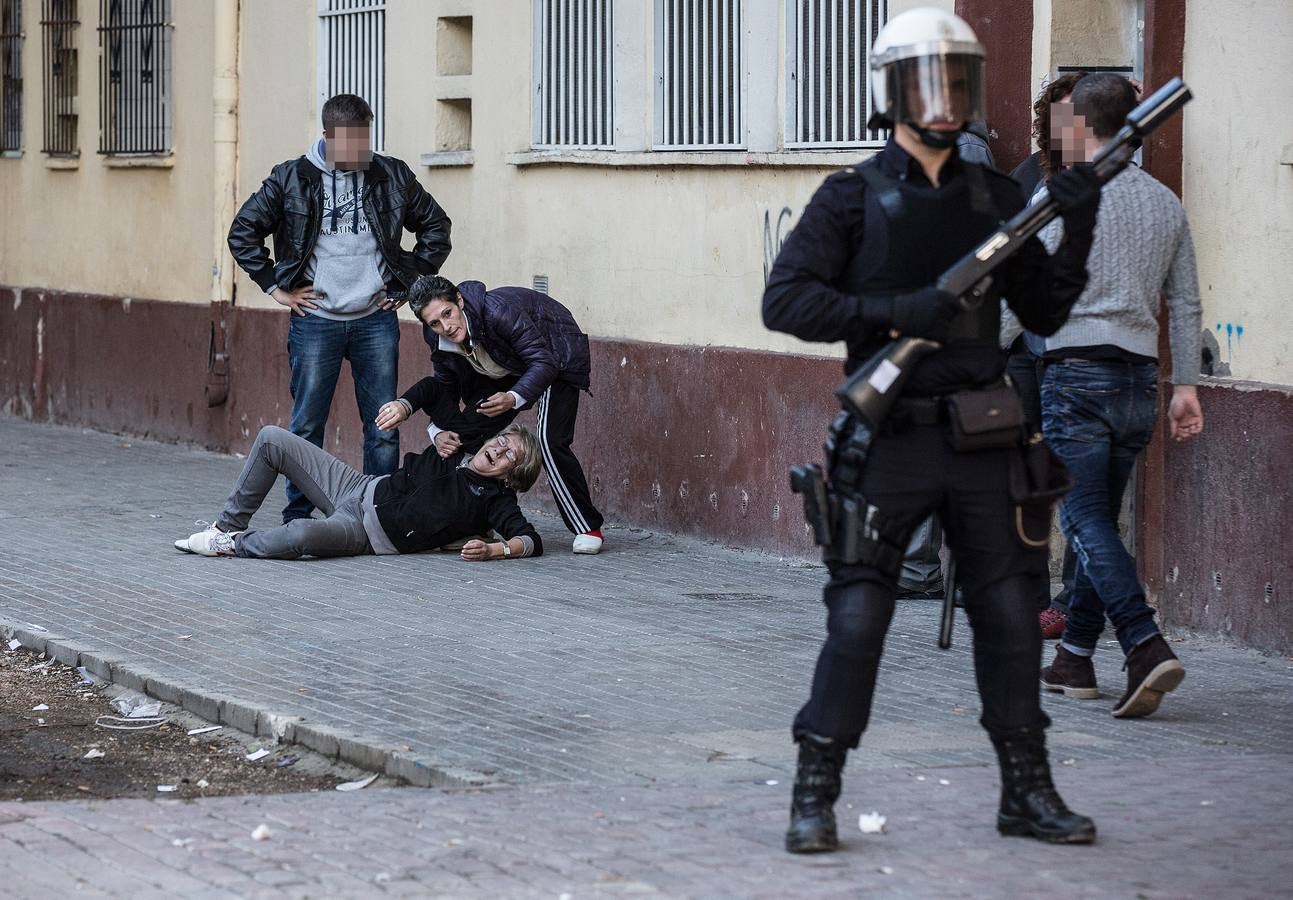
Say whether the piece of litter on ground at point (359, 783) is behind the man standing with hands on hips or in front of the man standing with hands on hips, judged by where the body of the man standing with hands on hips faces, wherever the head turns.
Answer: in front

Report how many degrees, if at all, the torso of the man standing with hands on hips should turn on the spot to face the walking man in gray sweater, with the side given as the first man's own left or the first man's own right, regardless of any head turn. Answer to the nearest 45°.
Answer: approximately 45° to the first man's own left

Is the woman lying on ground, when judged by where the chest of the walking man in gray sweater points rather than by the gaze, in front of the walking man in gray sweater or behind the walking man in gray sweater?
in front

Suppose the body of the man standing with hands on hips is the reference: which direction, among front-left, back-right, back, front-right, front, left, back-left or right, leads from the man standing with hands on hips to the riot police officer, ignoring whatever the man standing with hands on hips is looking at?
front

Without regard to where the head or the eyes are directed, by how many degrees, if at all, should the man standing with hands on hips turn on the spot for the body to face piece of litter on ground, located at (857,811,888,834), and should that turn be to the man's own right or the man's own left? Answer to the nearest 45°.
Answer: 0° — they already face it

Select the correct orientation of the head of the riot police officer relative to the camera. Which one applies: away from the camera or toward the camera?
toward the camera

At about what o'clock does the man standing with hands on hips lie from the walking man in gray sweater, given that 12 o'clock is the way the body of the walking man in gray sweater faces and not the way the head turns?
The man standing with hands on hips is roughly at 12 o'clock from the walking man in gray sweater.

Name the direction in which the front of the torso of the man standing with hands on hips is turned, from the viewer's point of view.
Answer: toward the camera

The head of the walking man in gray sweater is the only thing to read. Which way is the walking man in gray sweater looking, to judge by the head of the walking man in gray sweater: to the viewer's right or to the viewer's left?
to the viewer's left
